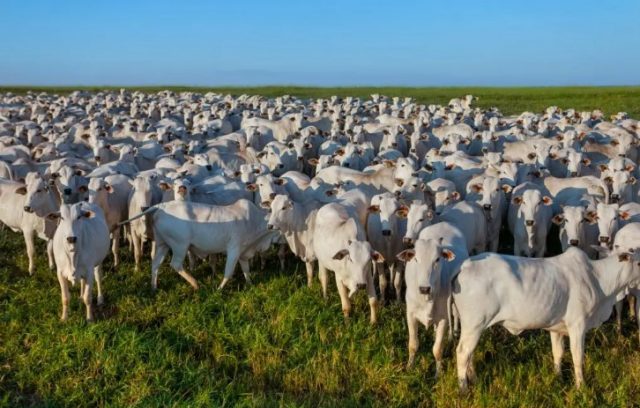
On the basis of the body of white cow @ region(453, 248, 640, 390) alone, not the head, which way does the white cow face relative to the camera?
to the viewer's right
